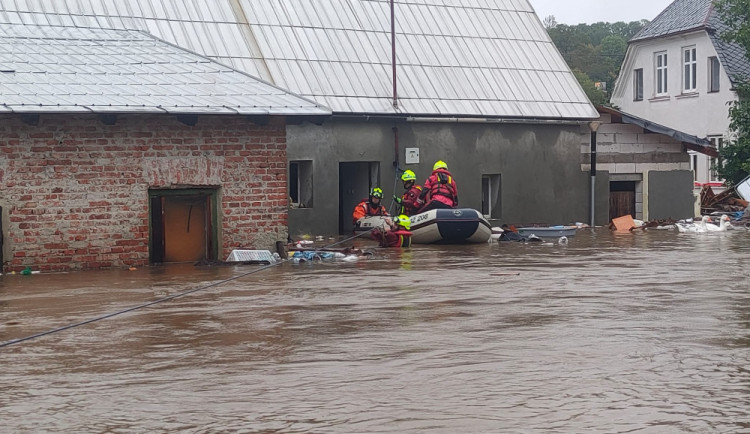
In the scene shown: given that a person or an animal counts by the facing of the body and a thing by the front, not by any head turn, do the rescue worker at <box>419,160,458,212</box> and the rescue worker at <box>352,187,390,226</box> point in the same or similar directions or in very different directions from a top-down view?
very different directions

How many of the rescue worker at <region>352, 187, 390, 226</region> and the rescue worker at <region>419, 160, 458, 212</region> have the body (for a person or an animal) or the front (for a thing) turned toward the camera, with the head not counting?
1

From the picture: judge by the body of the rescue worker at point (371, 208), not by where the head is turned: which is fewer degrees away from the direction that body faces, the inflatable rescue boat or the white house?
the inflatable rescue boat

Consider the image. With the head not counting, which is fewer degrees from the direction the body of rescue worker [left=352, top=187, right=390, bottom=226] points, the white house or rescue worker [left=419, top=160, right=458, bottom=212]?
the rescue worker
